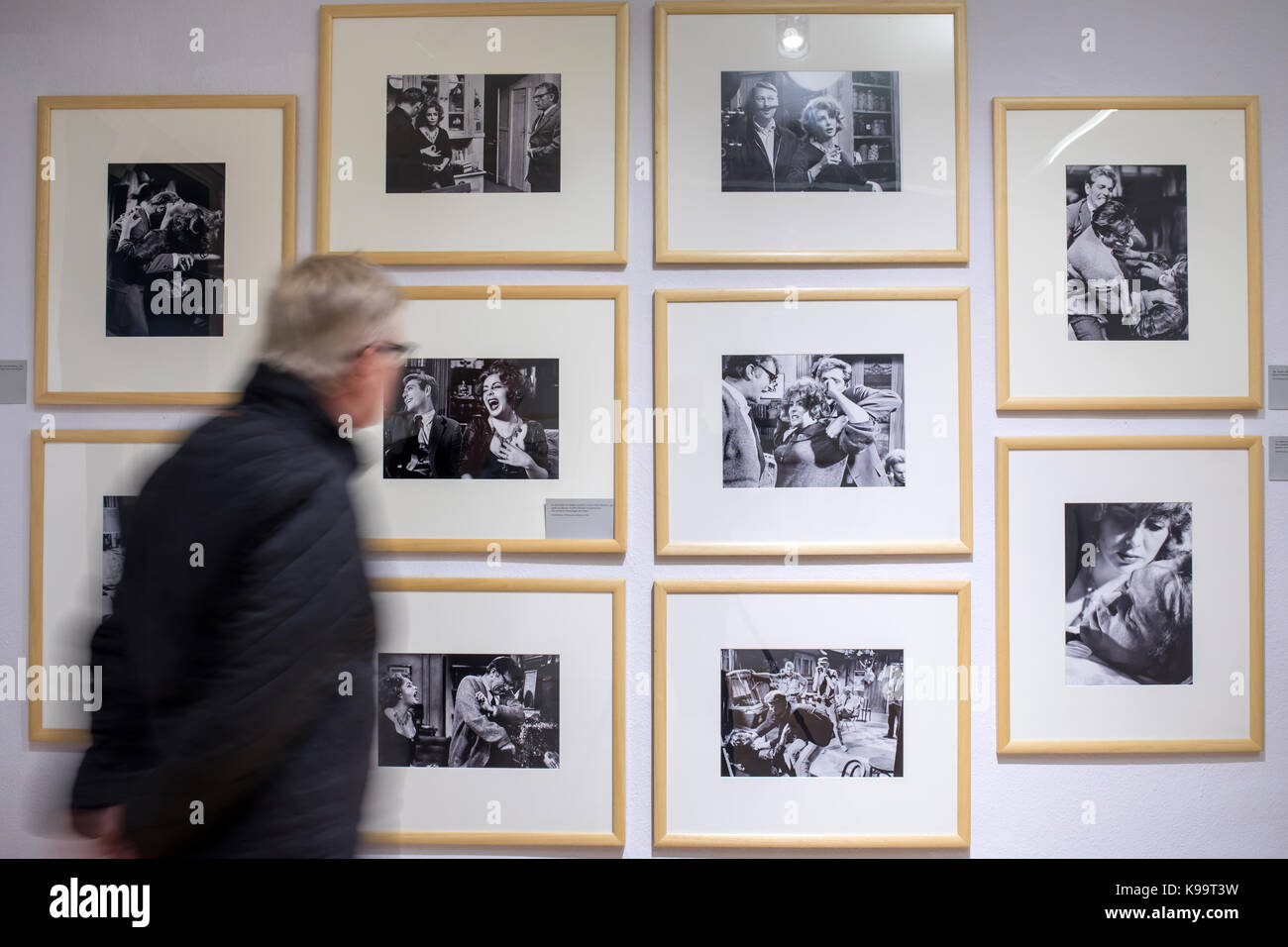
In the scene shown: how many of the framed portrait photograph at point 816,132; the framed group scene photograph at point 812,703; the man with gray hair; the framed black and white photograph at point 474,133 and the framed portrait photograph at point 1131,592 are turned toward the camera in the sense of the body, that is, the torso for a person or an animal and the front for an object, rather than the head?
4

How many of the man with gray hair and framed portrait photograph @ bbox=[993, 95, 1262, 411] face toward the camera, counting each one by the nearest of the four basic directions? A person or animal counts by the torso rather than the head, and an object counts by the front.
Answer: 1

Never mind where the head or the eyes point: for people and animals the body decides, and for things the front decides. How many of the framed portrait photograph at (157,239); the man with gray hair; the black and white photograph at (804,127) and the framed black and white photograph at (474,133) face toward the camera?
3

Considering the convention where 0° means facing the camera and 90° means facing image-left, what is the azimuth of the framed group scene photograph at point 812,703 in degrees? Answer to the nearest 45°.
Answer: approximately 0°

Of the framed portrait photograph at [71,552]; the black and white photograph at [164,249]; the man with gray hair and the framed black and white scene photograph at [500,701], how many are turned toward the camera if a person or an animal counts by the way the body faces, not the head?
3

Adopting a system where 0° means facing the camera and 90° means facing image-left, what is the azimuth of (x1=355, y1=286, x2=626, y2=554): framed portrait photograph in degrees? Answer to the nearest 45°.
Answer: approximately 0°

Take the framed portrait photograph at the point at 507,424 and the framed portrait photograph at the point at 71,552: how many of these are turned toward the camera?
2
